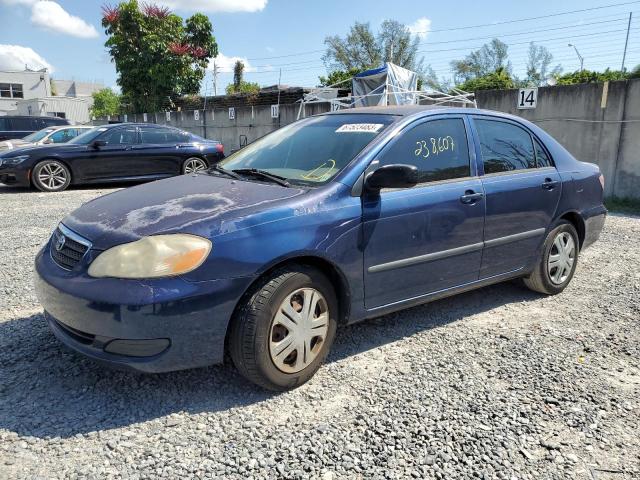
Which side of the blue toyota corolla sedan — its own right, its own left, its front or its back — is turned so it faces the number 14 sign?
back

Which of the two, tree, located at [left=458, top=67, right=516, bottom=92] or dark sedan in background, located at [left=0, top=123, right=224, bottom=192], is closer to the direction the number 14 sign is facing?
the dark sedan in background

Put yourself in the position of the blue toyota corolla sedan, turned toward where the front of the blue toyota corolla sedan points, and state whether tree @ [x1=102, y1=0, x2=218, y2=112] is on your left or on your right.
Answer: on your right

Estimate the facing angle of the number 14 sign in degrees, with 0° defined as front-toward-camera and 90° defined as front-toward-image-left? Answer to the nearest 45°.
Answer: approximately 0°

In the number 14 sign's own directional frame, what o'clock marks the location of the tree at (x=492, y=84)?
The tree is roughly at 6 o'clock from the number 14 sign.

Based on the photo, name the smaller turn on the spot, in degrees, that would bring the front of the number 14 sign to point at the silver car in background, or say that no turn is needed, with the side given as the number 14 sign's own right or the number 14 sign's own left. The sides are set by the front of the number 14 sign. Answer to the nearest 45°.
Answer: approximately 90° to the number 14 sign's own right

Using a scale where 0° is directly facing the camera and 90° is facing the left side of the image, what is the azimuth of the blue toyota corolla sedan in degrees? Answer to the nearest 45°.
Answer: approximately 45°

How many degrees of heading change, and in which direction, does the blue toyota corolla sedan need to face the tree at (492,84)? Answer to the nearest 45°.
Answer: approximately 135° to its right

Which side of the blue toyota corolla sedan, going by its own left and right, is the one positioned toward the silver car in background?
right

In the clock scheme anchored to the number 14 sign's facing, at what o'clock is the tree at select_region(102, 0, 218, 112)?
The tree is roughly at 4 o'clock from the number 14 sign.
